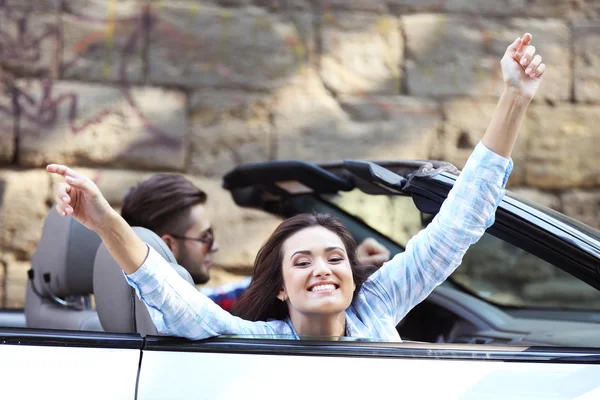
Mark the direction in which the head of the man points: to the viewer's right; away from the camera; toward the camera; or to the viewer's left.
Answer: to the viewer's right

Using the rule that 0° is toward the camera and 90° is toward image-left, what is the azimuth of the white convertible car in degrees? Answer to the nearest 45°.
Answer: approximately 270°

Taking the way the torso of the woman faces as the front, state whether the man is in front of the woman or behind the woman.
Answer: behind

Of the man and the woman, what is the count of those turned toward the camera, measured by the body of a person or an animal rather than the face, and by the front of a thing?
1

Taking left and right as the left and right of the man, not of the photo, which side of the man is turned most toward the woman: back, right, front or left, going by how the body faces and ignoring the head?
right

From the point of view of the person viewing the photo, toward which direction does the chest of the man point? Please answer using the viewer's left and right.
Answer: facing to the right of the viewer

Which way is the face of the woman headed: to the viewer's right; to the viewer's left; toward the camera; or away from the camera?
toward the camera

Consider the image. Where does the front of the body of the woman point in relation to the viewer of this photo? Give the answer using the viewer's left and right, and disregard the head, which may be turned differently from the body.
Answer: facing the viewer
